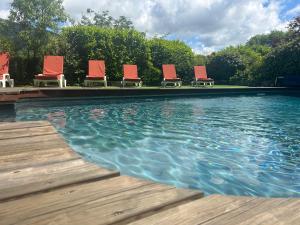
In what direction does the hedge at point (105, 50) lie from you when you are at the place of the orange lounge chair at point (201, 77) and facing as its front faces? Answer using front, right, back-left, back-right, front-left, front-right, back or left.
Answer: back-right

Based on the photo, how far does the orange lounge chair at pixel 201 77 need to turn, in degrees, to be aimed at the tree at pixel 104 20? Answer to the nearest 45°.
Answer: approximately 180°

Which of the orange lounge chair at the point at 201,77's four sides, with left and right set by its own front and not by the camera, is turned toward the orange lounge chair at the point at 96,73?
right

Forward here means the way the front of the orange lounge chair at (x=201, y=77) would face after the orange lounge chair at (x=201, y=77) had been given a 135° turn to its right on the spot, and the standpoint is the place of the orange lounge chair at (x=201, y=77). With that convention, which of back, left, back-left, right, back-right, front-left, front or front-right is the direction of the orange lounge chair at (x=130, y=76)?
front-left

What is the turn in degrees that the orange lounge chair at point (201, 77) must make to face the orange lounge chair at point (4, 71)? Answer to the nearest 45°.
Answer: approximately 90° to its right

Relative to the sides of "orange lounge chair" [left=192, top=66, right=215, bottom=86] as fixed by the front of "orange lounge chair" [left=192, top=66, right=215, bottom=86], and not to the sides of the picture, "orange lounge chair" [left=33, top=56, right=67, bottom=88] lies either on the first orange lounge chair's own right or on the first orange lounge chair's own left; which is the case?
on the first orange lounge chair's own right

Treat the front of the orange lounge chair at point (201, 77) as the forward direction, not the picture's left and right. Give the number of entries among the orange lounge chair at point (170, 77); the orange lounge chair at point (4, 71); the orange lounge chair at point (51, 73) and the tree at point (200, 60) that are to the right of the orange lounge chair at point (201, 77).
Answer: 3

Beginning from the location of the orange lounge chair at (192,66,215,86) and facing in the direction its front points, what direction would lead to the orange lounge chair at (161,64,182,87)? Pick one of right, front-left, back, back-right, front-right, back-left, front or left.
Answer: right

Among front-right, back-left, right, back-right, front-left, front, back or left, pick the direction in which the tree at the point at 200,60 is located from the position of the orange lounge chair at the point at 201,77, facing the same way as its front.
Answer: back-left

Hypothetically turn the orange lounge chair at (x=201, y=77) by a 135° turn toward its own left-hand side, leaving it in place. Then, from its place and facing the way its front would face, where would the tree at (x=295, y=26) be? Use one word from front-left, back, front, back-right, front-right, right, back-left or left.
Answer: front-right

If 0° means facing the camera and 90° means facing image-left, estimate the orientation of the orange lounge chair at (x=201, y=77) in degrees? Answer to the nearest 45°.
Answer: approximately 315°
